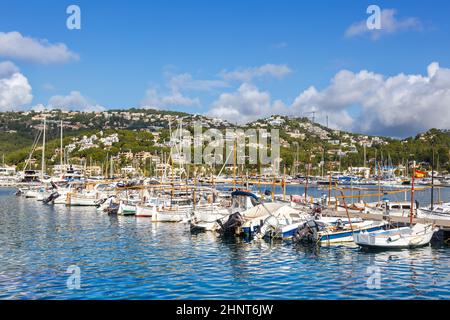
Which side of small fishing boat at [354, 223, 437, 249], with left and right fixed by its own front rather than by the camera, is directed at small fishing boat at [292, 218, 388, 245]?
back

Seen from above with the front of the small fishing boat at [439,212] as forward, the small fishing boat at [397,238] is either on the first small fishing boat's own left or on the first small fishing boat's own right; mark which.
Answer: on the first small fishing boat's own left

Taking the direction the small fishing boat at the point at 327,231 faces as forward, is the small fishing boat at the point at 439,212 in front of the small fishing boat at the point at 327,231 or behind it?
in front

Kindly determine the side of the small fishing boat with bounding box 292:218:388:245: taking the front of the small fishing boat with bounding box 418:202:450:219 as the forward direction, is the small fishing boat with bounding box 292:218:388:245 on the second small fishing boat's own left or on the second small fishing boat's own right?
on the second small fishing boat's own left

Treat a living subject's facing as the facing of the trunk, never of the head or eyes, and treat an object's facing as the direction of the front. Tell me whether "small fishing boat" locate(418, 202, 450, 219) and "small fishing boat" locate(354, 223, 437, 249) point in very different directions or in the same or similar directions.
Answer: very different directions

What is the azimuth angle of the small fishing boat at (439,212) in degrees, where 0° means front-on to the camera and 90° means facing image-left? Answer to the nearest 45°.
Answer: approximately 90°

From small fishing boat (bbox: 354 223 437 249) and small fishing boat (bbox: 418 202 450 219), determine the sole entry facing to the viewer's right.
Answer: small fishing boat (bbox: 354 223 437 249)

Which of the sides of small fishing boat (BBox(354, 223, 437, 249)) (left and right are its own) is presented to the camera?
right

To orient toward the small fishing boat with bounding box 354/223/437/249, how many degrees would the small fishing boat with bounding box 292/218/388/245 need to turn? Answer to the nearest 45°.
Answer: approximately 45° to its right
